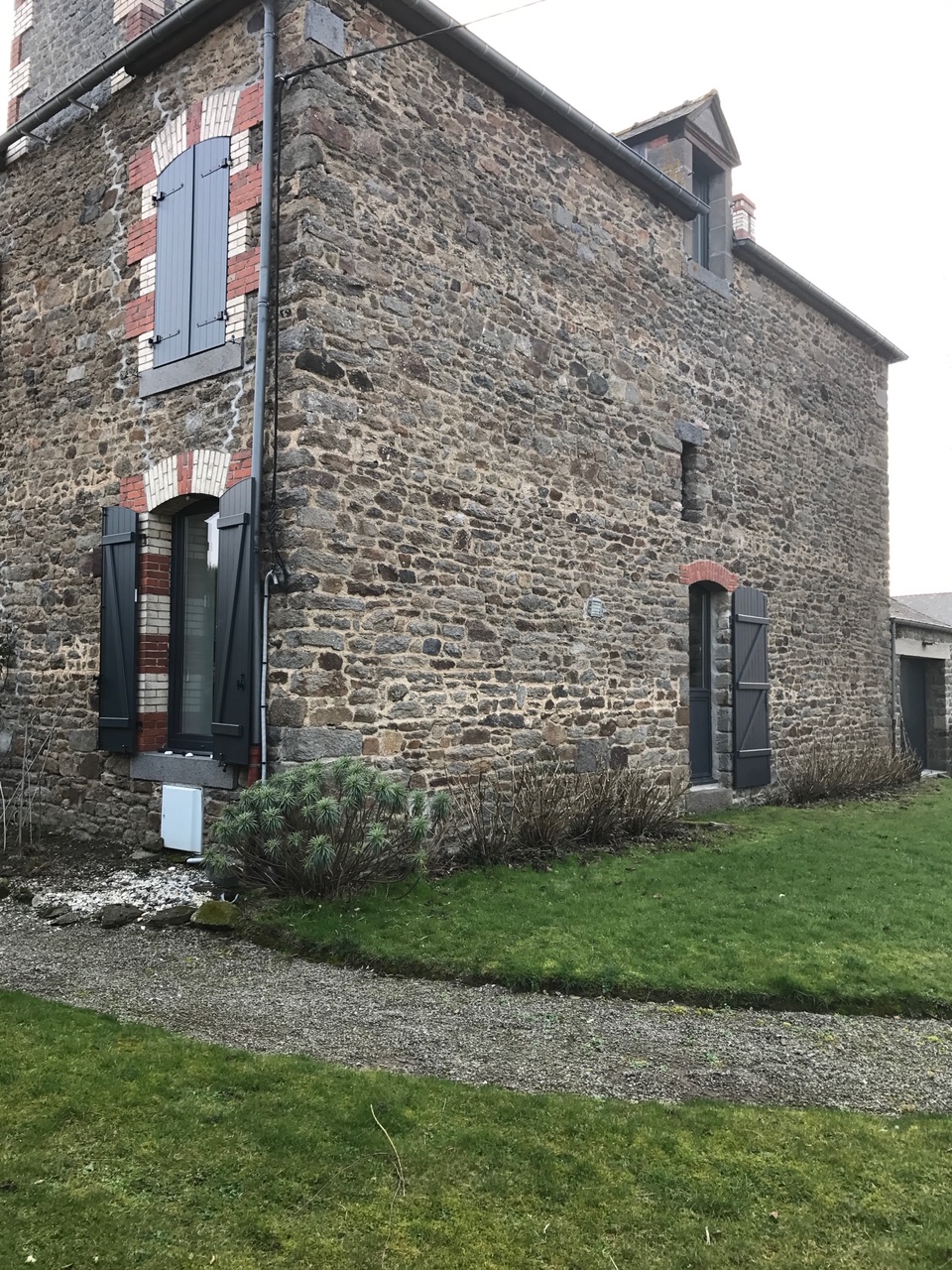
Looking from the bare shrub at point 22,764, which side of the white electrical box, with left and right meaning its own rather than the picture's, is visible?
right

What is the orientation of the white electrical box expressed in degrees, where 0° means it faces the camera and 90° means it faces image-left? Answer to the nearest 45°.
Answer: approximately 45°

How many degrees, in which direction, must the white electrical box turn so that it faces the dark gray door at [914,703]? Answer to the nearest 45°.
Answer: approximately 180°

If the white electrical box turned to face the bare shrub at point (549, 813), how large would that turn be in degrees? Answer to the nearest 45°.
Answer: approximately 135° to its left

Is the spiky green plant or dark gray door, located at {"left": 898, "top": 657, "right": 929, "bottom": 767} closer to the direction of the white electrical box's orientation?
the spiky green plant

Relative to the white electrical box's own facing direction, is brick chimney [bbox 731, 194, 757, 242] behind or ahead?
behind

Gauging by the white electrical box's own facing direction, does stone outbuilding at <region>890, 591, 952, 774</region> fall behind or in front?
behind
